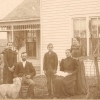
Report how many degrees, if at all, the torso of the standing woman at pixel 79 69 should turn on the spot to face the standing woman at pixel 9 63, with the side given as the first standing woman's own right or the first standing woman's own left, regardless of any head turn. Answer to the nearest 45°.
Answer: approximately 45° to the first standing woman's own right

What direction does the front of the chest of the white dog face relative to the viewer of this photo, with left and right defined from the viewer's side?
facing to the right of the viewer

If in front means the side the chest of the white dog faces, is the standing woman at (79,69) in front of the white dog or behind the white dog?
in front

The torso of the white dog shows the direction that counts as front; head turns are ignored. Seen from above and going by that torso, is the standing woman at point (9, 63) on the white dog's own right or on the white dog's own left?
on the white dog's own left

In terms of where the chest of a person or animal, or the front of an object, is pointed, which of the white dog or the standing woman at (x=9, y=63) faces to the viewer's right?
the white dog

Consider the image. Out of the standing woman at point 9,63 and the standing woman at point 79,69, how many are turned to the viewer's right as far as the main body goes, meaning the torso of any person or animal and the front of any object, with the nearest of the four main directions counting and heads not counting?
0

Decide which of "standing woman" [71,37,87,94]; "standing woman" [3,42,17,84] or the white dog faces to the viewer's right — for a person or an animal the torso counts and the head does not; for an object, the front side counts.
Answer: the white dog

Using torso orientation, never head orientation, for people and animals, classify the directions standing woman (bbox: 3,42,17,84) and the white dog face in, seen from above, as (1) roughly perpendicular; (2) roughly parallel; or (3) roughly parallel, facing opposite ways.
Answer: roughly perpendicular

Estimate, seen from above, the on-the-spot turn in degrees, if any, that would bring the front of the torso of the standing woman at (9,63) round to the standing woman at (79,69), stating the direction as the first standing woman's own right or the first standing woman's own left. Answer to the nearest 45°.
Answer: approximately 90° to the first standing woman's own left

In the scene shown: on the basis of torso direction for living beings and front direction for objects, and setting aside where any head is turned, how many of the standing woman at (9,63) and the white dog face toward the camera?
1

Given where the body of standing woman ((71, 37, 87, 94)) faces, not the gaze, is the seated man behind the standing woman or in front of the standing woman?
in front
